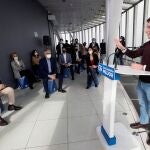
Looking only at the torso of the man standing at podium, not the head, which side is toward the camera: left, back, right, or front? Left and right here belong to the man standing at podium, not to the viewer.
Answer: left

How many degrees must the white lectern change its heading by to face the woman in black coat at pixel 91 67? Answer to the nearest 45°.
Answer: approximately 135° to its right

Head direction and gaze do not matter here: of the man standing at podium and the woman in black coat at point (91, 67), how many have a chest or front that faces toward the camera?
1

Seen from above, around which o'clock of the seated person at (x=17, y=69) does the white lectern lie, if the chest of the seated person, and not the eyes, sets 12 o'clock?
The white lectern is roughly at 1 o'clock from the seated person.

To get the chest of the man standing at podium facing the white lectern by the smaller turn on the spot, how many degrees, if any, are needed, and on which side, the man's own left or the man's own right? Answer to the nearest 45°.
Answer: approximately 45° to the man's own left

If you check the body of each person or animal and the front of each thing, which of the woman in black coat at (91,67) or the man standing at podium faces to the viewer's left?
the man standing at podium

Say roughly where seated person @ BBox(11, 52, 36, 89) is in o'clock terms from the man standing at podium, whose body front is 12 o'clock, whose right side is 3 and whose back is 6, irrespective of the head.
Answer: The seated person is roughly at 1 o'clock from the man standing at podium.

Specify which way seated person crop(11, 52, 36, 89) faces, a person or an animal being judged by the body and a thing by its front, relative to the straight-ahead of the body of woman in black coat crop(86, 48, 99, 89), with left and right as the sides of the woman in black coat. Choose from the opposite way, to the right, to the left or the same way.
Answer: to the left

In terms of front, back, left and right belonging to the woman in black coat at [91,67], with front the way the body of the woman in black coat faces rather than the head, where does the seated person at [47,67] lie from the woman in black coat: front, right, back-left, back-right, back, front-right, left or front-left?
front-right
